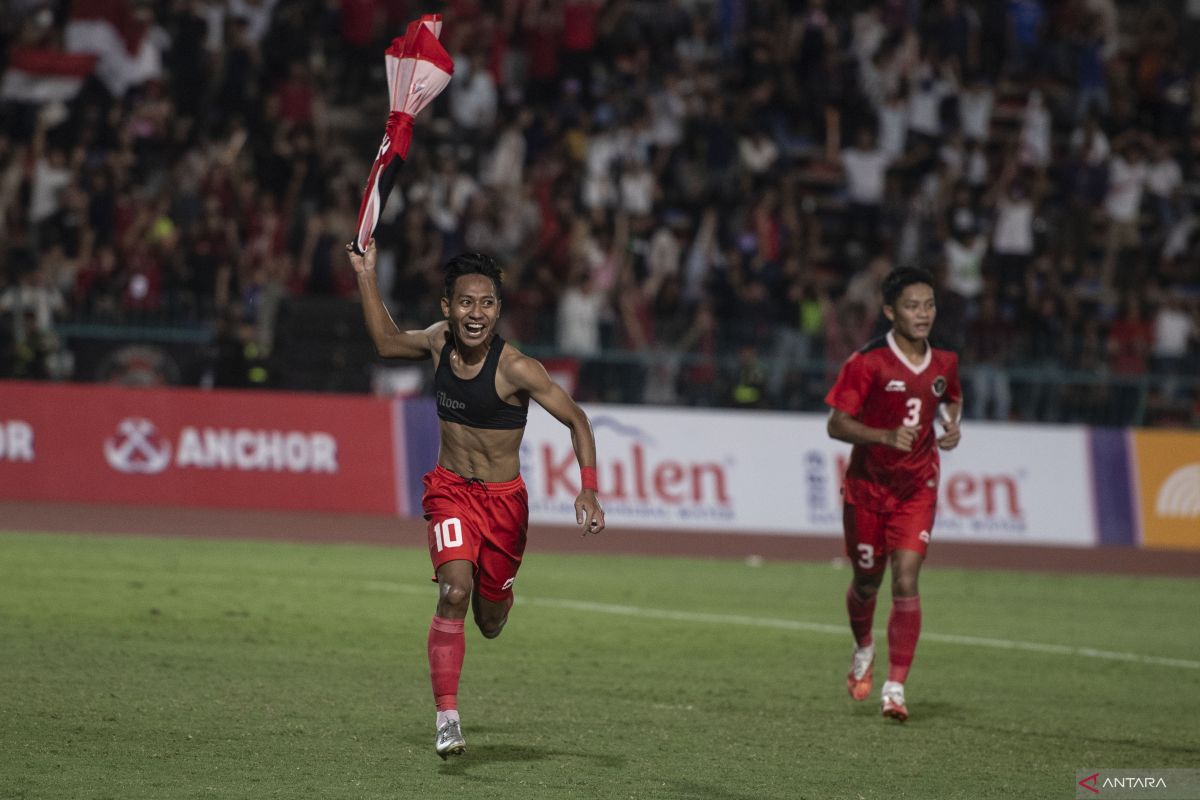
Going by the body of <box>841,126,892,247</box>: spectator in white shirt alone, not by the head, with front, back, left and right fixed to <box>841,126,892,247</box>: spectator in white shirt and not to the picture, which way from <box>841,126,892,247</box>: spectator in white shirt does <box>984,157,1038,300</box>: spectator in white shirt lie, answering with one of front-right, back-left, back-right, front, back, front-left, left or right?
left

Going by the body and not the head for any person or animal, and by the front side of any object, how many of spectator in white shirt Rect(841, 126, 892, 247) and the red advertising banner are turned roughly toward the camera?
2

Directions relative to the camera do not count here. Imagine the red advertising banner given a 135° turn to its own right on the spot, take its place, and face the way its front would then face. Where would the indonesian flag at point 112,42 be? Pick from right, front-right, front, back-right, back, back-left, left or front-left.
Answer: front-right

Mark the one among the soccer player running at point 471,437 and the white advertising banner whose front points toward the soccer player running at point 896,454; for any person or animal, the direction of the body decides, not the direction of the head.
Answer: the white advertising banner

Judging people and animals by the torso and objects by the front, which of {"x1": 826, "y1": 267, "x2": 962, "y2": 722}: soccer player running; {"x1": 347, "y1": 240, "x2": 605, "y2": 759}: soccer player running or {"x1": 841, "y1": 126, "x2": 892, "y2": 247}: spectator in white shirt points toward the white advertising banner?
the spectator in white shirt

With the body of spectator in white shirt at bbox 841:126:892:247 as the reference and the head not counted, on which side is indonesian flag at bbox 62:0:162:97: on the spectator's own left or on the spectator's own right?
on the spectator's own right

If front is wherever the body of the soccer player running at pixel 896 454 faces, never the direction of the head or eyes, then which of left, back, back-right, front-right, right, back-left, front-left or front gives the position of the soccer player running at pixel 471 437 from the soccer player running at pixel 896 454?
right

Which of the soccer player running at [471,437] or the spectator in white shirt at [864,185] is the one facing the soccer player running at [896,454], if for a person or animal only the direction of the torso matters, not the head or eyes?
the spectator in white shirt

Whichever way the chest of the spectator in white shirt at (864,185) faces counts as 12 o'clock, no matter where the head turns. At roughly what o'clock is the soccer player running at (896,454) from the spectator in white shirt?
The soccer player running is roughly at 12 o'clock from the spectator in white shirt.
